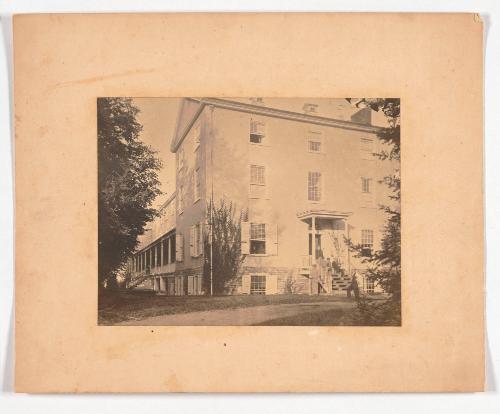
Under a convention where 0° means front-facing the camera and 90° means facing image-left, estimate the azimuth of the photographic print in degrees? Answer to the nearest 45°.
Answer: approximately 0°
